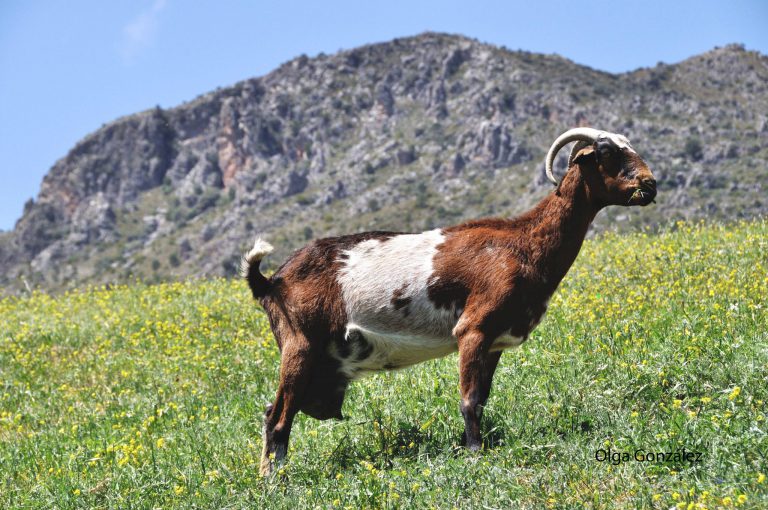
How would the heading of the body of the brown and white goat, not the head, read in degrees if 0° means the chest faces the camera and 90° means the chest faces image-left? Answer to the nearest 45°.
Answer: approximately 270°
